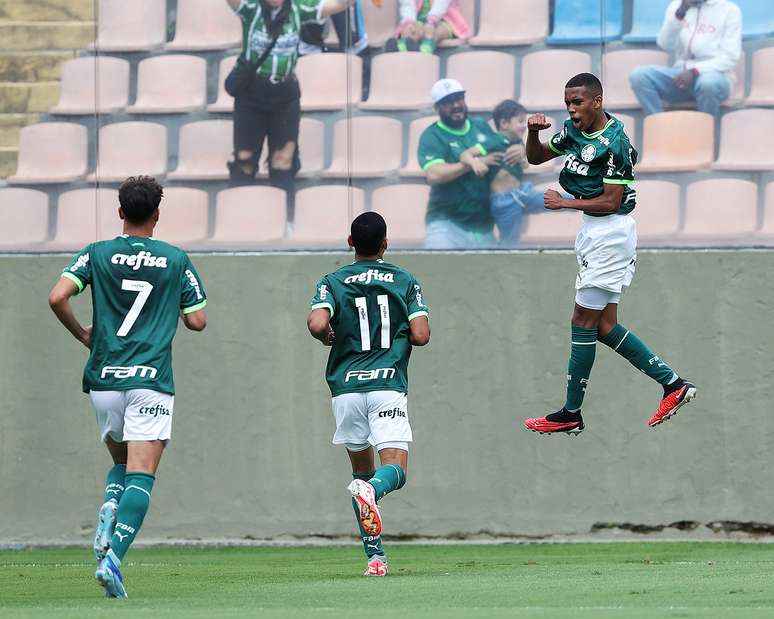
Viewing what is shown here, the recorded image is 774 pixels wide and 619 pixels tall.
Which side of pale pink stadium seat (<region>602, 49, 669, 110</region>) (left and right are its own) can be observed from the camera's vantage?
front

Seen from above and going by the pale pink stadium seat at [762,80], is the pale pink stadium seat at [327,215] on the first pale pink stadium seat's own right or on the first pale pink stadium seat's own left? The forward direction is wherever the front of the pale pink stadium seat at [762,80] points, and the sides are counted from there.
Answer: on the first pale pink stadium seat's own right

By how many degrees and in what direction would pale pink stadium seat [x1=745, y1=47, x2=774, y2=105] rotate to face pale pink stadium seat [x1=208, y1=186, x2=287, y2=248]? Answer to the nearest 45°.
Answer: approximately 90° to its right

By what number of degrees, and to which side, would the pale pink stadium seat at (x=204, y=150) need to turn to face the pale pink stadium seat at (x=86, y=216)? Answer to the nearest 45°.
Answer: approximately 90° to its right

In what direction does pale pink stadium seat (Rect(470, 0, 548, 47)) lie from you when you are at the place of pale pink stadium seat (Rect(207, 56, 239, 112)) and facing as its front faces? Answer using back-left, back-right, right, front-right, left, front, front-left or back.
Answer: left

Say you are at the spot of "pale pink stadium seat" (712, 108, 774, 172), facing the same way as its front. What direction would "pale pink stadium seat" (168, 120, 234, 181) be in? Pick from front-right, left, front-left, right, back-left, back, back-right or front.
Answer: right

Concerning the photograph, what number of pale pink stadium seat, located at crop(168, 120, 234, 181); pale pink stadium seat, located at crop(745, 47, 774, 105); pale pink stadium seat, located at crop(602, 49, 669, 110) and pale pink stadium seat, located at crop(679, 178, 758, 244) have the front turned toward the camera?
4

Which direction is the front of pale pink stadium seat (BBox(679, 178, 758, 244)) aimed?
toward the camera

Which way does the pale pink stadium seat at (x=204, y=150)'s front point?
toward the camera

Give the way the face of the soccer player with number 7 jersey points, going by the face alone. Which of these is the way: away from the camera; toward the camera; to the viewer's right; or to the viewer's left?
away from the camera

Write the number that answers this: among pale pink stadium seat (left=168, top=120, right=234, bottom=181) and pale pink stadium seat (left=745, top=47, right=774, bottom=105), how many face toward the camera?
2

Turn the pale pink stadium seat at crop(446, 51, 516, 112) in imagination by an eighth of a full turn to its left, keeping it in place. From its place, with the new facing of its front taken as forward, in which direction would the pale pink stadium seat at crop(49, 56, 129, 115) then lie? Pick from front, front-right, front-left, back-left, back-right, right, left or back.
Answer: back-right

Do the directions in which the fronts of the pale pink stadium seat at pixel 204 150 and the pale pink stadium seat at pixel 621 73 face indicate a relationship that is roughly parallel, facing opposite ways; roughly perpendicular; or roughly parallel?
roughly parallel

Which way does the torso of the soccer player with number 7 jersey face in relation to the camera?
away from the camera

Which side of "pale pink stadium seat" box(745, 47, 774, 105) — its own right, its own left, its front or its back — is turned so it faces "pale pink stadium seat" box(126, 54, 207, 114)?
right

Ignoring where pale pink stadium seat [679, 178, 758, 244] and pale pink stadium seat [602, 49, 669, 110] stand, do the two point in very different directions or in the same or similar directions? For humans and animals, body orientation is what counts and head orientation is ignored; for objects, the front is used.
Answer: same or similar directions

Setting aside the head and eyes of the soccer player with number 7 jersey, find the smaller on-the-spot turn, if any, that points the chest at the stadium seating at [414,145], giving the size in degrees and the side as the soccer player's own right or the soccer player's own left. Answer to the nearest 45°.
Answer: approximately 45° to the soccer player's own right

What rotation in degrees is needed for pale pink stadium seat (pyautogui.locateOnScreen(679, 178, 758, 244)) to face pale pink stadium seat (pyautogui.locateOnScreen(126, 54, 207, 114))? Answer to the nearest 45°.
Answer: approximately 90° to its right
